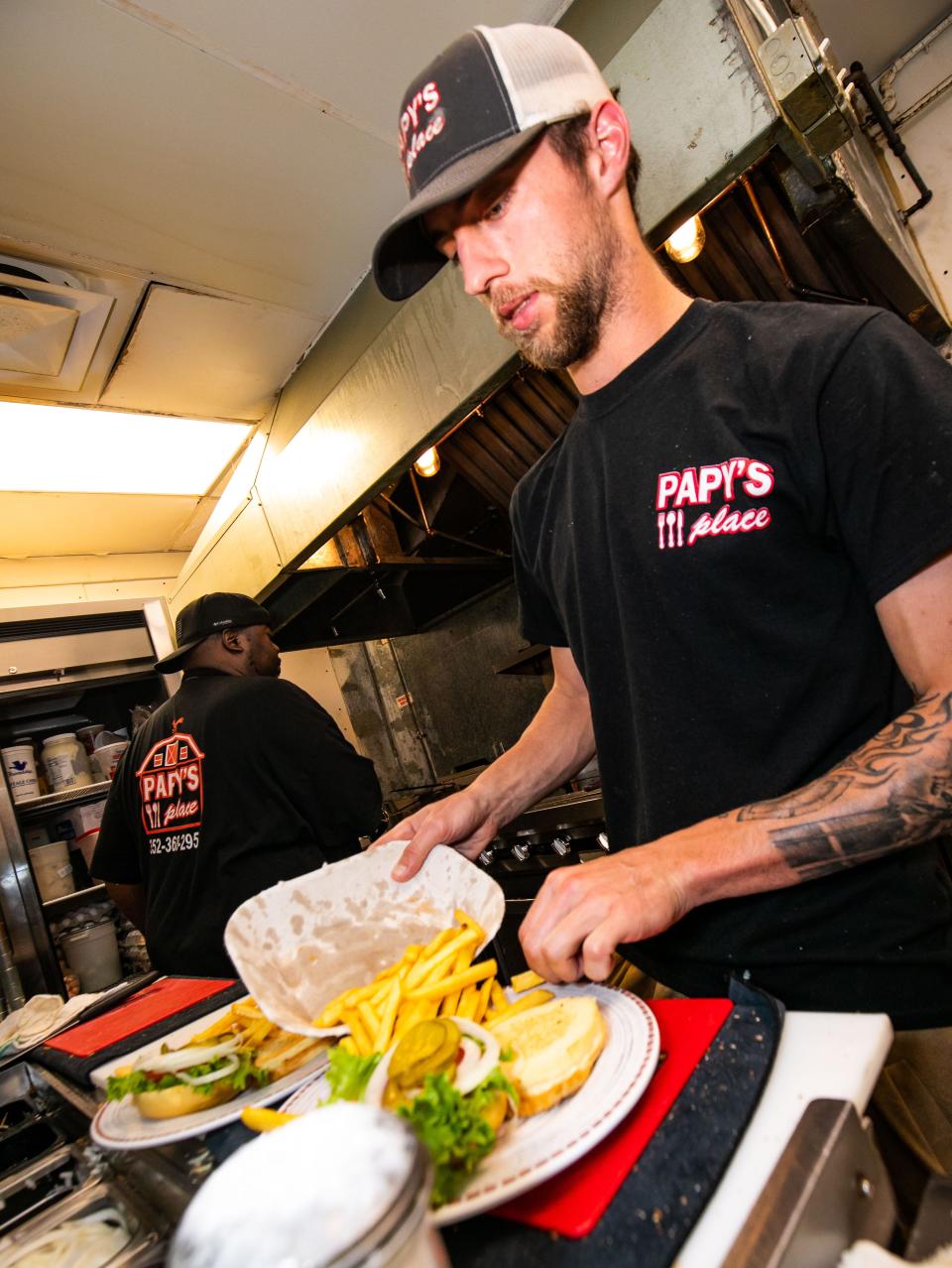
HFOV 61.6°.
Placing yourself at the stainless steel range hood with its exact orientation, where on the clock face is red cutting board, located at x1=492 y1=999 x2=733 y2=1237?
The red cutting board is roughly at 11 o'clock from the stainless steel range hood.

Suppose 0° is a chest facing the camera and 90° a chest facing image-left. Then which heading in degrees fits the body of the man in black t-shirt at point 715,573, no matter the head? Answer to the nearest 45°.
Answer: approximately 45°

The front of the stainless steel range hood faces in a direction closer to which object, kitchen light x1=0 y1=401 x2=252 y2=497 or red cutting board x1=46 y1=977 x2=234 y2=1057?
the red cutting board

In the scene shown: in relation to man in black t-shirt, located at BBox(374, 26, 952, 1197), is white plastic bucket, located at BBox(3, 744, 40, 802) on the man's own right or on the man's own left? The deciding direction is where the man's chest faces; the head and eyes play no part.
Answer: on the man's own right

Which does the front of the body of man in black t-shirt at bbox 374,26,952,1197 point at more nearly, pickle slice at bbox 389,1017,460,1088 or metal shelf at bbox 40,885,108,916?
the pickle slice

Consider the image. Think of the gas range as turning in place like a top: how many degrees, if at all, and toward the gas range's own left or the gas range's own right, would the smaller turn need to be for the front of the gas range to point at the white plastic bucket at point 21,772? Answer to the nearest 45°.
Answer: approximately 45° to the gas range's own right

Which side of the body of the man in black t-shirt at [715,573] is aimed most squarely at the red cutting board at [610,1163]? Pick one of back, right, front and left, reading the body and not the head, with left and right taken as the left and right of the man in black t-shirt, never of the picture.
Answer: front

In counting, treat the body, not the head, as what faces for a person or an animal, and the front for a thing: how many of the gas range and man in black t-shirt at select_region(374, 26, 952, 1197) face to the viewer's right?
0

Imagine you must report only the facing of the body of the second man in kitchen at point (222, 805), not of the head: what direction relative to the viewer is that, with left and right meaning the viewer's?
facing away from the viewer and to the right of the viewer

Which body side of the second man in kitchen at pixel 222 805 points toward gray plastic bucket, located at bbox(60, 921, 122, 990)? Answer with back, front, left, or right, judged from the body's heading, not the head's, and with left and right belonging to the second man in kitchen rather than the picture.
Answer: left

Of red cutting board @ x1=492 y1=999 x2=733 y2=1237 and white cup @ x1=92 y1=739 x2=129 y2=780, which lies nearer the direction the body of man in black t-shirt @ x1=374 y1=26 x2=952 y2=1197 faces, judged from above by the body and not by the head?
the red cutting board

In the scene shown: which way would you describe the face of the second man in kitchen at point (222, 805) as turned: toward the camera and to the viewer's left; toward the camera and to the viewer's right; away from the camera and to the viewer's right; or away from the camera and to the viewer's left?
away from the camera and to the viewer's right

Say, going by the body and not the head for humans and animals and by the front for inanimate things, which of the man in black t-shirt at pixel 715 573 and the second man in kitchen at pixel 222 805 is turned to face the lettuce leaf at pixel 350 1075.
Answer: the man in black t-shirt

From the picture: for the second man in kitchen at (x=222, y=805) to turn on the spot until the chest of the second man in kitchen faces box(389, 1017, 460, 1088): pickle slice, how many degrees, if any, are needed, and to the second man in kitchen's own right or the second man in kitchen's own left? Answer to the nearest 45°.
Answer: approximately 135° to the second man in kitchen's own right

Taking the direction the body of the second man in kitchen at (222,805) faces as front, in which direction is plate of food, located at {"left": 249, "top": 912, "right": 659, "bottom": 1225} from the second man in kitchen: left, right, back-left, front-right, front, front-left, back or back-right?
back-right
